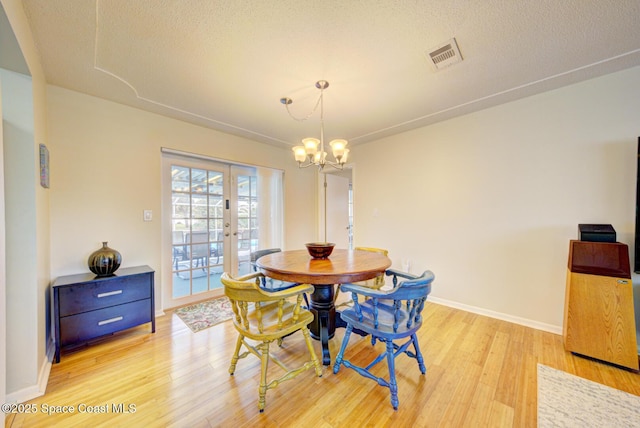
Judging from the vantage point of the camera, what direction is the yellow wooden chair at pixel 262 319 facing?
facing away from the viewer and to the right of the viewer

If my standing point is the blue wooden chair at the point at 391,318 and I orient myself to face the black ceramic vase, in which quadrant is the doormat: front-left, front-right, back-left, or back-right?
front-right

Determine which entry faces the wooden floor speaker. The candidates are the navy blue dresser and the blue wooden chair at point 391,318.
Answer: the navy blue dresser

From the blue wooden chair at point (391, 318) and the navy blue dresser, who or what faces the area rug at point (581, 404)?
the navy blue dresser

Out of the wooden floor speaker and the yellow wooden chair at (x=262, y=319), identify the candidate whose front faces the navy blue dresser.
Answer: the wooden floor speaker

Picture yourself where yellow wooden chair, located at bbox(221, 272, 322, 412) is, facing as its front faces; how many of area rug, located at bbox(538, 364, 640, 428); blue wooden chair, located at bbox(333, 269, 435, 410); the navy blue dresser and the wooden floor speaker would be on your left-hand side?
1

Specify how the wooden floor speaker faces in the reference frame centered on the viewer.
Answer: facing the viewer and to the left of the viewer

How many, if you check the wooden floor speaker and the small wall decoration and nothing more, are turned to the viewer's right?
1

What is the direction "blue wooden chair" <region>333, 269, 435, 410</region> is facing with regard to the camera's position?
facing away from the viewer and to the left of the viewer

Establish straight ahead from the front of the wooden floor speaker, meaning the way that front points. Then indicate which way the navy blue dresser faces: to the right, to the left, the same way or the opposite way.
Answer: to the left

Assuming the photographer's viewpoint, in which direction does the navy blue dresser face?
facing the viewer and to the right of the viewer

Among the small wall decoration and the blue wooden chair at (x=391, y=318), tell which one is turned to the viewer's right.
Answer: the small wall decoration

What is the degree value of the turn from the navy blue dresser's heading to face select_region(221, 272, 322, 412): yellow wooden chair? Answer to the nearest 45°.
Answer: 0° — it already faces it

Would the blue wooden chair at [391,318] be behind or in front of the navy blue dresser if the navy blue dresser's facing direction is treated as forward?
in front

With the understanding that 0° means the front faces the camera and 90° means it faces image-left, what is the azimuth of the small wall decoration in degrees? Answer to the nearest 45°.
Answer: approximately 270°
